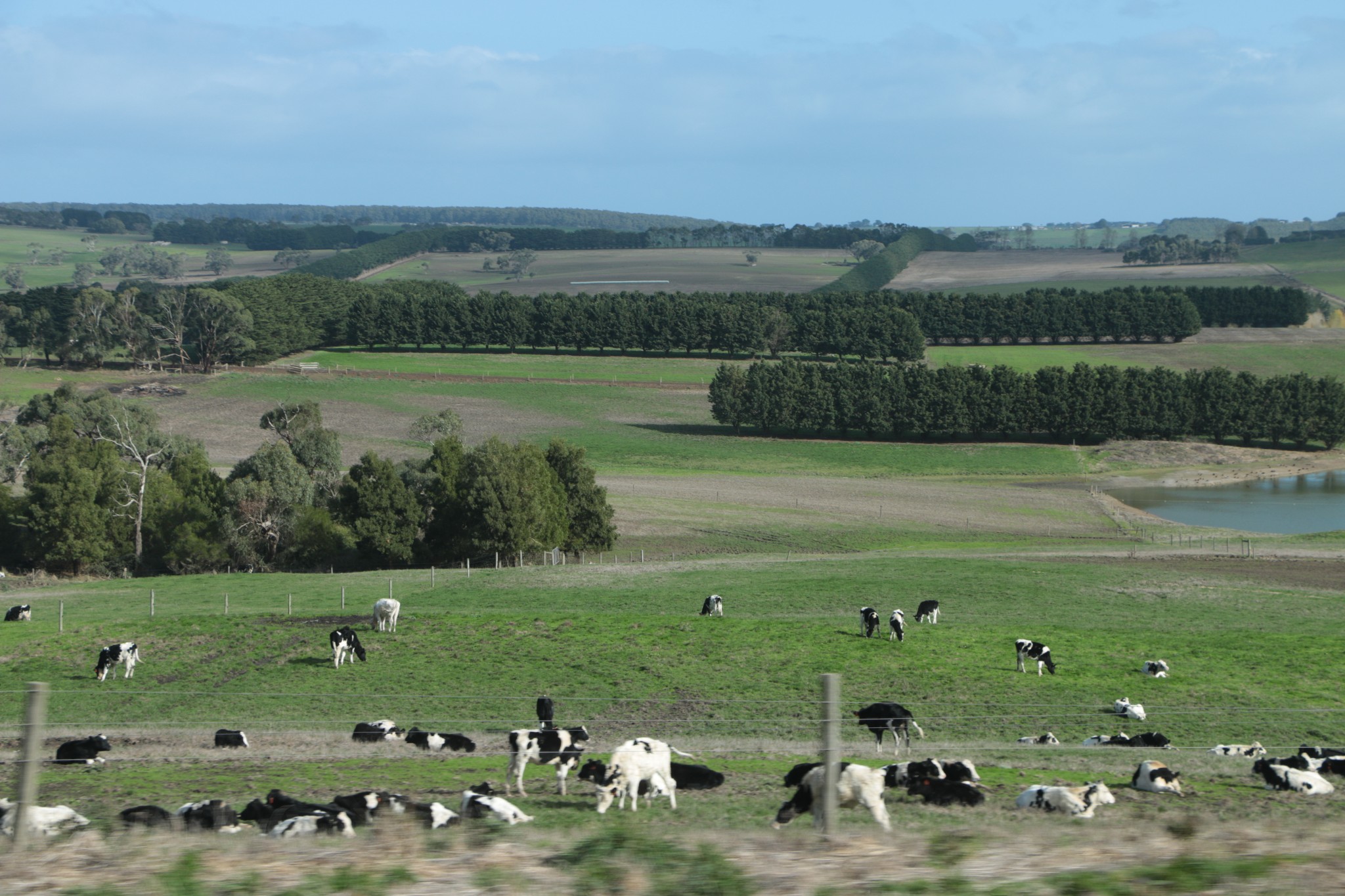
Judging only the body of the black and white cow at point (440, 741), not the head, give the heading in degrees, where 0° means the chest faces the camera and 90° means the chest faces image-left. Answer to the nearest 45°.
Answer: approximately 90°

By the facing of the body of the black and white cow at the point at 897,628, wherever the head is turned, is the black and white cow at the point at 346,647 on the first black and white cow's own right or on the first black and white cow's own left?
on the first black and white cow's own right

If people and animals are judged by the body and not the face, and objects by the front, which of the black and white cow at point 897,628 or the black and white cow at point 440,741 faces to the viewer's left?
the black and white cow at point 440,741

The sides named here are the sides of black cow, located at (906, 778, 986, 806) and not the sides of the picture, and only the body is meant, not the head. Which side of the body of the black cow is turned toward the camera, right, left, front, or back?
left

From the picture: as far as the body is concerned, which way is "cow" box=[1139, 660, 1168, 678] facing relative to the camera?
to the viewer's right

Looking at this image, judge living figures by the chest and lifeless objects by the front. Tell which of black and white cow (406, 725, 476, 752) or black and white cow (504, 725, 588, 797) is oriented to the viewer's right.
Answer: black and white cow (504, 725, 588, 797)

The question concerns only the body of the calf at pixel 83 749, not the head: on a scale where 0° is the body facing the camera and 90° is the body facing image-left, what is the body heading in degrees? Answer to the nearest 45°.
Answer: approximately 270°

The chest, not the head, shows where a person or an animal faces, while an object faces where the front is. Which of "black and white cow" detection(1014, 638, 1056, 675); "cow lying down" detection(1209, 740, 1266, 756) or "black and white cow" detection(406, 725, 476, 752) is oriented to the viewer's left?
"black and white cow" detection(406, 725, 476, 752)

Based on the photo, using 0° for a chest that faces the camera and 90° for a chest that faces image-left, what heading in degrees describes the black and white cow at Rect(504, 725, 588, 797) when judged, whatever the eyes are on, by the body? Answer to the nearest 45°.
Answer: approximately 270°

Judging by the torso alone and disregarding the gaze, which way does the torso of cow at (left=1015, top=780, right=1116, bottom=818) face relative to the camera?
to the viewer's right

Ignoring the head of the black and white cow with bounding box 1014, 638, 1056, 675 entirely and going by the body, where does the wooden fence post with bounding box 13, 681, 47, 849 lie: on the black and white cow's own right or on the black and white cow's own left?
on the black and white cow's own right
